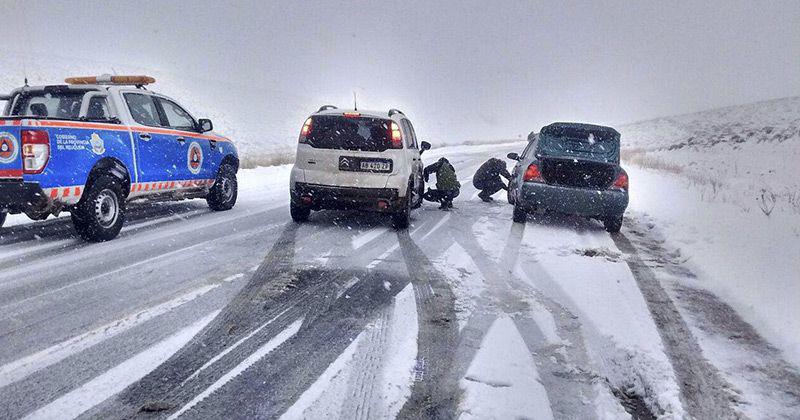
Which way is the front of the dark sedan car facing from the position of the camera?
facing away from the viewer

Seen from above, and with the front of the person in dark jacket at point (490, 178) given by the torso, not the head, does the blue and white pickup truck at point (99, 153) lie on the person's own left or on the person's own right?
on the person's own right

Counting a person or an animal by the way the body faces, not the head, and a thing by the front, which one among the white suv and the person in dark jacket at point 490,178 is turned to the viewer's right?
the person in dark jacket

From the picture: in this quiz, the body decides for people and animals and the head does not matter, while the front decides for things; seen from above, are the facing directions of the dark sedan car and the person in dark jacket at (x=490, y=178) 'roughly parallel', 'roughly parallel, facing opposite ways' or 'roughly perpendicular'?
roughly perpendicular

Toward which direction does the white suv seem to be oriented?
away from the camera

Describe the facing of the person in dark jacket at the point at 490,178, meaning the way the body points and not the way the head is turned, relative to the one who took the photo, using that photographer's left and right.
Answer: facing to the right of the viewer

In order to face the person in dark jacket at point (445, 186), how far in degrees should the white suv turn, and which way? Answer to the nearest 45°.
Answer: approximately 45° to its right

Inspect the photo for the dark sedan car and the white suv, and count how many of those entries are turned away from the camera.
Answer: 2

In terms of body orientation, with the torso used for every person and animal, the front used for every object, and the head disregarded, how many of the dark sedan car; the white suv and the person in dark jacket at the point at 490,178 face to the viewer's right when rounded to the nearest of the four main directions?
1

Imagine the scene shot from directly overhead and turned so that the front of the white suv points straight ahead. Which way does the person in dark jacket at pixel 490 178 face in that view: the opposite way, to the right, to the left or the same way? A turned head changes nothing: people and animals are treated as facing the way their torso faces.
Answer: to the right

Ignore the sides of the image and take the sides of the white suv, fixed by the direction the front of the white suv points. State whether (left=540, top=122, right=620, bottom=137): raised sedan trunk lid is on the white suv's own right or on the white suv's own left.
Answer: on the white suv's own right

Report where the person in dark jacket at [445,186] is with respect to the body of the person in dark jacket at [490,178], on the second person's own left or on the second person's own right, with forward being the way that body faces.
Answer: on the second person's own right

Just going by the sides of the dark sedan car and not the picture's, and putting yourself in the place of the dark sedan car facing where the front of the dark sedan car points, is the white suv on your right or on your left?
on your left
